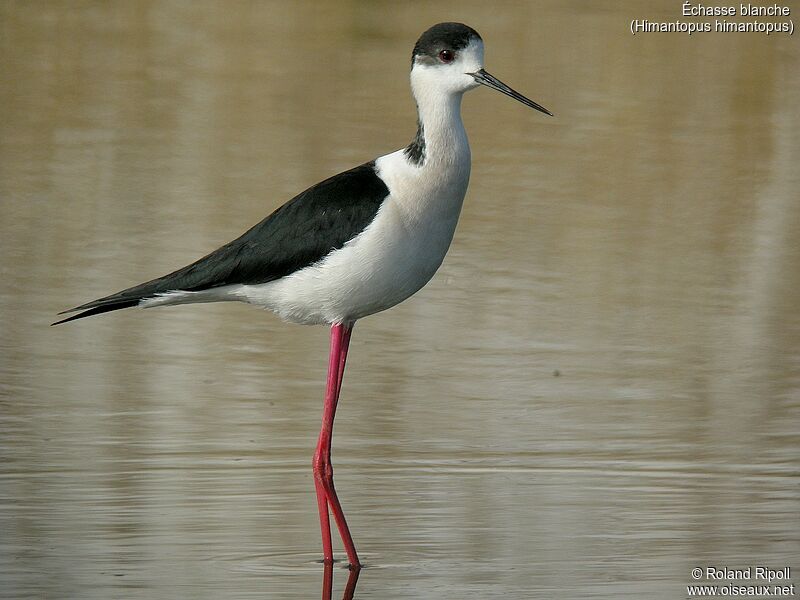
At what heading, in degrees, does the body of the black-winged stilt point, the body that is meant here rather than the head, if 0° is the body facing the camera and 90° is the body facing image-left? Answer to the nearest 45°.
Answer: approximately 270°
